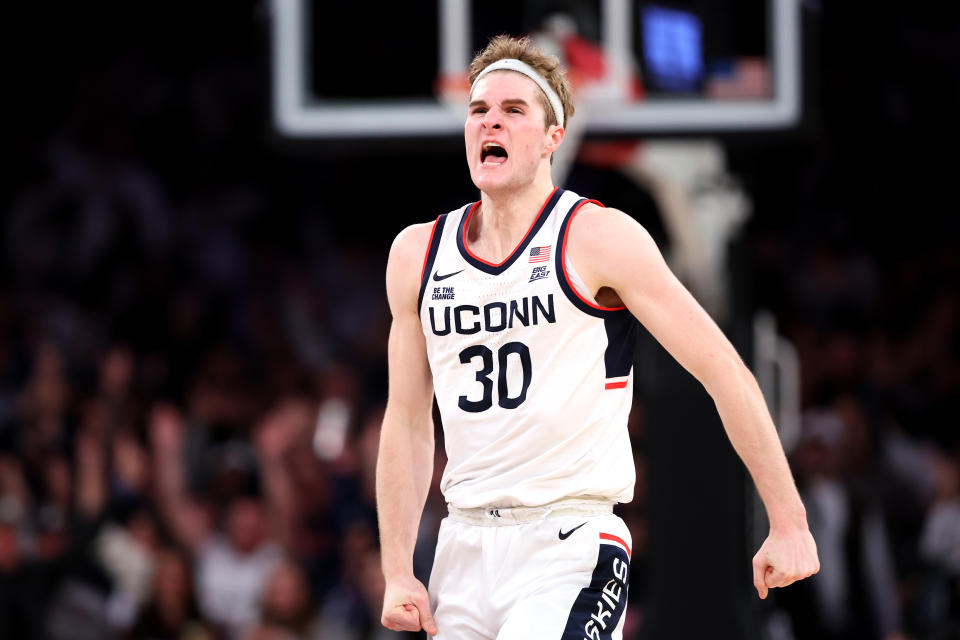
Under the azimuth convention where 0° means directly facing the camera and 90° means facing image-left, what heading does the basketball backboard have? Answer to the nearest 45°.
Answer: approximately 0°

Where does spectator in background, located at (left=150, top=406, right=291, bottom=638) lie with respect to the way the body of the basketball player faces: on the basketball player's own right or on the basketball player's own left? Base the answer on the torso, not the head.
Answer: on the basketball player's own right

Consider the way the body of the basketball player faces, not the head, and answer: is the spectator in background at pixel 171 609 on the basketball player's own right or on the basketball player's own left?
on the basketball player's own right

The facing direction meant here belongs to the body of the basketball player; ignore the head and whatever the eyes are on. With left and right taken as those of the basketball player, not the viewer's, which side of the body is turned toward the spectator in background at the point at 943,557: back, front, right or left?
back

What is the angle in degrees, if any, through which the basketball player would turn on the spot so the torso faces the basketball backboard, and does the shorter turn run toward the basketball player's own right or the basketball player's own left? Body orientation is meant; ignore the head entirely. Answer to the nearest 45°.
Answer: approximately 135° to the basketball player's own right

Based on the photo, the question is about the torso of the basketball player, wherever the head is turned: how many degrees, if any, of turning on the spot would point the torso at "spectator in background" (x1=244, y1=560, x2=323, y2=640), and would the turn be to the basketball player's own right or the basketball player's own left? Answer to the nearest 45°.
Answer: approximately 135° to the basketball player's own right
